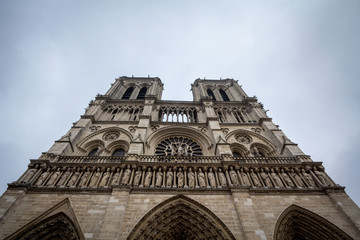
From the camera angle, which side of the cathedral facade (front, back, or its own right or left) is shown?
front
